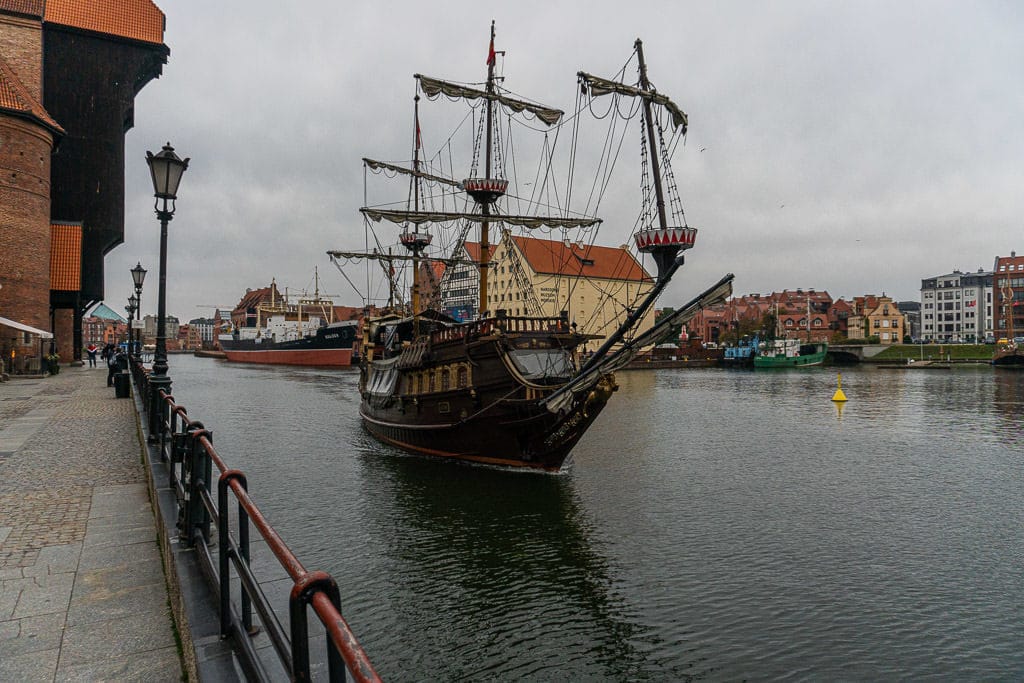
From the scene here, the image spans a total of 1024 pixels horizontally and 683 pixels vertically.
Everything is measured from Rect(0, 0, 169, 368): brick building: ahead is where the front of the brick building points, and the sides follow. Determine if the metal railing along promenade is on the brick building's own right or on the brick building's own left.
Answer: on the brick building's own right

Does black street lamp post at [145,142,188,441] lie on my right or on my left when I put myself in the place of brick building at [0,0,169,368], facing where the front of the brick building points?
on my right

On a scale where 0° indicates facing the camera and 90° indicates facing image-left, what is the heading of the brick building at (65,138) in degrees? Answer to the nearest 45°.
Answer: approximately 270°
